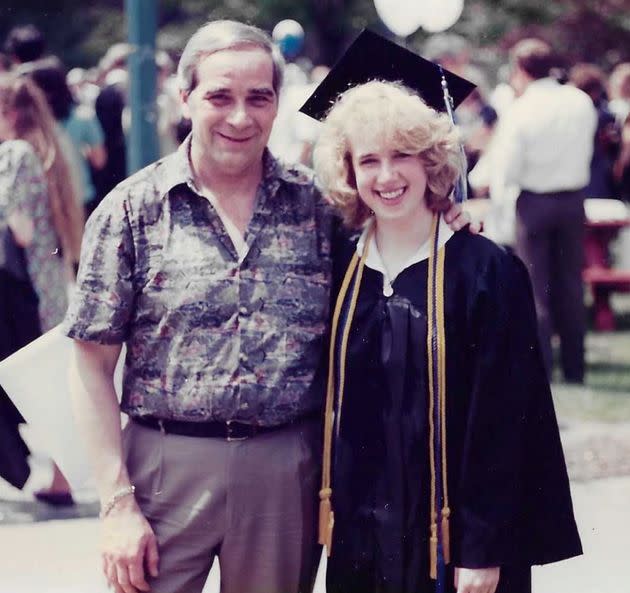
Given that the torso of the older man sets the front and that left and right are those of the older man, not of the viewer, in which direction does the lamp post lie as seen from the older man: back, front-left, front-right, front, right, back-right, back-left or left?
back

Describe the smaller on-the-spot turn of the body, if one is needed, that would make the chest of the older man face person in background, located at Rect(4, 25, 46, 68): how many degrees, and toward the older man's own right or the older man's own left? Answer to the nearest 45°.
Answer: approximately 180°

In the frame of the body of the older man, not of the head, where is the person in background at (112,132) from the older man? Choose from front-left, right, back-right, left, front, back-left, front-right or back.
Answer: back

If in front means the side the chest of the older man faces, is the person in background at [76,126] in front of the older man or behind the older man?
behind

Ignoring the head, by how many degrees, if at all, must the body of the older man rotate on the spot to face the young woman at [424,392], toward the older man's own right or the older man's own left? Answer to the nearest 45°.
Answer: approximately 90° to the older man's own left

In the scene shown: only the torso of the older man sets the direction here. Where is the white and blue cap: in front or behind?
behind

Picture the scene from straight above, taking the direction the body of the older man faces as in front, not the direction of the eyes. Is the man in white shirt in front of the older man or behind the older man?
behind

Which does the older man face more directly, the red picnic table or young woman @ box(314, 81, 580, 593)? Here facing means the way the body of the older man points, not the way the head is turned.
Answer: the young woman

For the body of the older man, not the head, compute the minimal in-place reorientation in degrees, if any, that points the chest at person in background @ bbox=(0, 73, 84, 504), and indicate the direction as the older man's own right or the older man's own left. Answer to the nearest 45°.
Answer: approximately 180°

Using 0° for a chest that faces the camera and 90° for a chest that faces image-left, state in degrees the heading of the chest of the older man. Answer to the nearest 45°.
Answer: approximately 0°

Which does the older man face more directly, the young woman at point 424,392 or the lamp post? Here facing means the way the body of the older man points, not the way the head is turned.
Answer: the young woman

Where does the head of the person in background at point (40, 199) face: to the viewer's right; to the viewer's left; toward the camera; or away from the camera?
away from the camera
